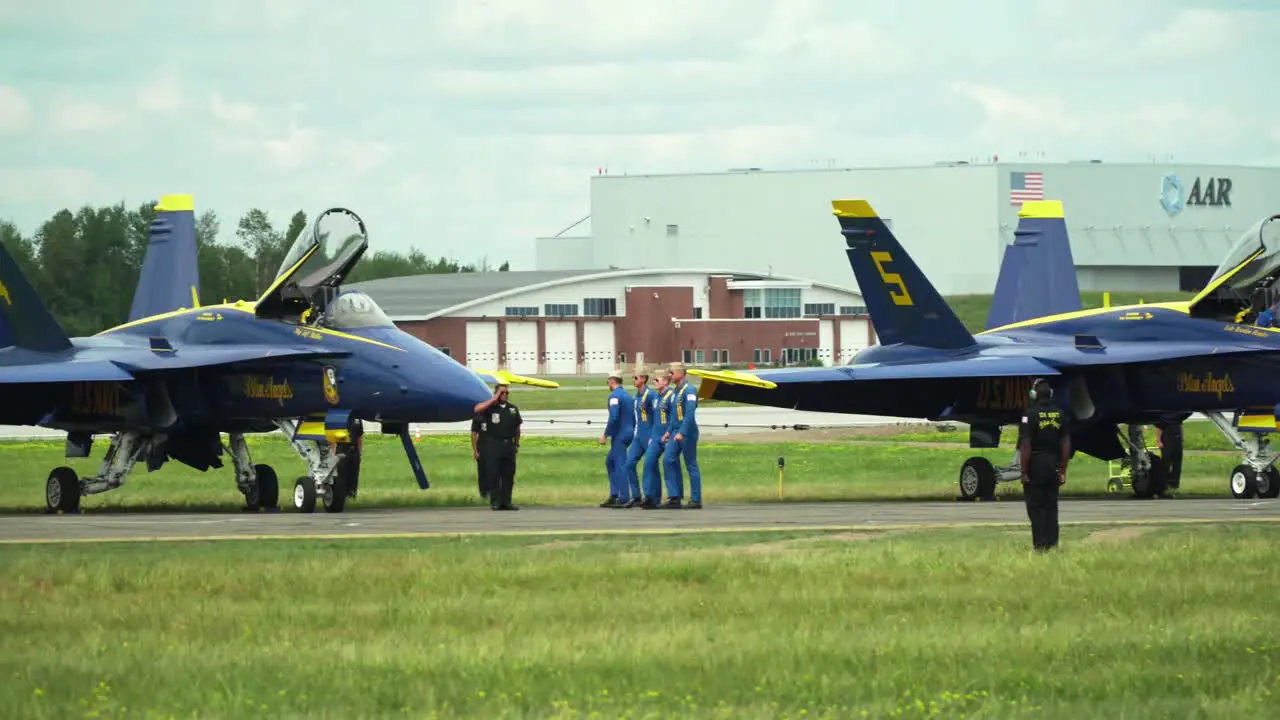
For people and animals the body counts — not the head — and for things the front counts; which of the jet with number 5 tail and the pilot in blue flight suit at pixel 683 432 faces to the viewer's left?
the pilot in blue flight suit

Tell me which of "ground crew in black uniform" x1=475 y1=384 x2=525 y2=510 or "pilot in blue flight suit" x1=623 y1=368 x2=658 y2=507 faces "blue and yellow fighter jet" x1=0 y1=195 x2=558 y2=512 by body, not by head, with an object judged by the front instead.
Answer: the pilot in blue flight suit

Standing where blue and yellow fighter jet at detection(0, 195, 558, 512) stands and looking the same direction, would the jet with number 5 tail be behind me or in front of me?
in front

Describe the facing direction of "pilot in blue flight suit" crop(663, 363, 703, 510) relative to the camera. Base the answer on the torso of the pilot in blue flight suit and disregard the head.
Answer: to the viewer's left

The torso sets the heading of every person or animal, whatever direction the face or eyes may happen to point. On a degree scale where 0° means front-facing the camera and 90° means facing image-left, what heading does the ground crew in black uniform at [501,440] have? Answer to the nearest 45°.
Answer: approximately 315°

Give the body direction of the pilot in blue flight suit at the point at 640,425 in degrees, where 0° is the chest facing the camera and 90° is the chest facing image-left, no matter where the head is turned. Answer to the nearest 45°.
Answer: approximately 90°

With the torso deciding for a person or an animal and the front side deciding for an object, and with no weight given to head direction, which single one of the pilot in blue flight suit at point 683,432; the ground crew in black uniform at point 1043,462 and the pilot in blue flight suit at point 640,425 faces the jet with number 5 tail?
the ground crew in black uniform

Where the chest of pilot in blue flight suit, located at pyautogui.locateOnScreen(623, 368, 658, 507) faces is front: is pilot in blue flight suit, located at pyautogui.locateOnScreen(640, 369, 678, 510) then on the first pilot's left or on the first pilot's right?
on the first pilot's left

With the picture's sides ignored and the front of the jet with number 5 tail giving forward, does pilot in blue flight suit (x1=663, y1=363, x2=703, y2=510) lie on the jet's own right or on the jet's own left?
on the jet's own right

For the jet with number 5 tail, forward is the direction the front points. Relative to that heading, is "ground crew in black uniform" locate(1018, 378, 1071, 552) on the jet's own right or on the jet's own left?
on the jet's own right

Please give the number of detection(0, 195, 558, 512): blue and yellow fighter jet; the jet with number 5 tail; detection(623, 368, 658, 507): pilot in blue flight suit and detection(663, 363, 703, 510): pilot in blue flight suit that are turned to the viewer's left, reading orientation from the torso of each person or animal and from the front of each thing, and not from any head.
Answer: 2

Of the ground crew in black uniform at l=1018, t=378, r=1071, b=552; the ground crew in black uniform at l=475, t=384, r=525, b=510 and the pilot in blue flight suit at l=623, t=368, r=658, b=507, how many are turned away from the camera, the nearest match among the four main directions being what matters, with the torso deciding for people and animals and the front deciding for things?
1

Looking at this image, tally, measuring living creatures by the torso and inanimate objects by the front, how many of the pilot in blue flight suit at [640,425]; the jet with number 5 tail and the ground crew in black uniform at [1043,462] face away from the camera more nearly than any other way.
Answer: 1

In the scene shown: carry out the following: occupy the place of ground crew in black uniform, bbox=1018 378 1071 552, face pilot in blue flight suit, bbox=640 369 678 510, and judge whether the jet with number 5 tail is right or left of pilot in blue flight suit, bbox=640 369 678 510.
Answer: right

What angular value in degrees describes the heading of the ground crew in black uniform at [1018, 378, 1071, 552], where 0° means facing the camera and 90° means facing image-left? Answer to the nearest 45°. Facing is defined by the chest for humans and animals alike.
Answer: approximately 180°
